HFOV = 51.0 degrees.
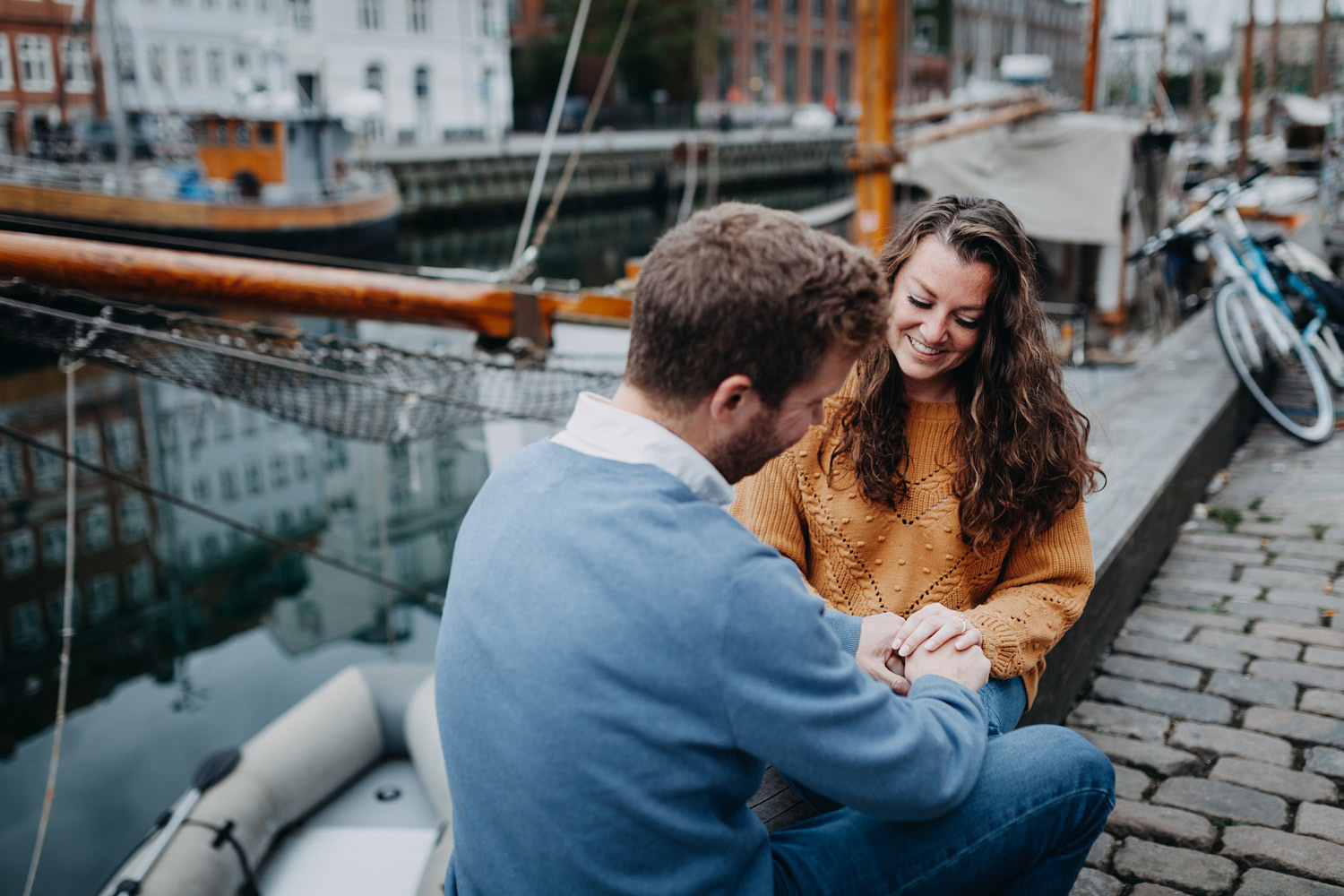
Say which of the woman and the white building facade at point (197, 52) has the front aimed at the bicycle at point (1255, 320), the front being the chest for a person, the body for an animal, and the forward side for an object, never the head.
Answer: the white building facade

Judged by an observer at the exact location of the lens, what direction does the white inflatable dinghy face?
facing away from the viewer and to the right of the viewer

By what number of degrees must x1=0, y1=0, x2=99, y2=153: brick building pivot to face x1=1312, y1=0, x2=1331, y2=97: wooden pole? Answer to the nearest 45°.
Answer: approximately 45° to its left

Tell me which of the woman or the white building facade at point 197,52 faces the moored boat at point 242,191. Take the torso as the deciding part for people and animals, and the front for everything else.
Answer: the white building facade

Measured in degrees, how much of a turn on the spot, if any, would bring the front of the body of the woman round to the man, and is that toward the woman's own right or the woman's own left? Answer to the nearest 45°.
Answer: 0° — they already face them

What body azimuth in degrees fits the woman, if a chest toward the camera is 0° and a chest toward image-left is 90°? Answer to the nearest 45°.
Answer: approximately 0°

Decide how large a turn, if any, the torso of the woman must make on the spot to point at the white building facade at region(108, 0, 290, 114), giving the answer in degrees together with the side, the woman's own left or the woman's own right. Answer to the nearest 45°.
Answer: approximately 135° to the woman's own right

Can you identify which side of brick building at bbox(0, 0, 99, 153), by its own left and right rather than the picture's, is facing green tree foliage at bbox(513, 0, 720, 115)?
left
